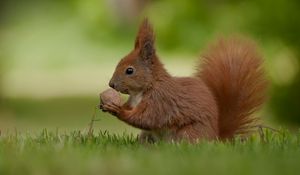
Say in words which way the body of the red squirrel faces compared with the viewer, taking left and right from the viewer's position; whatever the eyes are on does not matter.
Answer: facing to the left of the viewer
